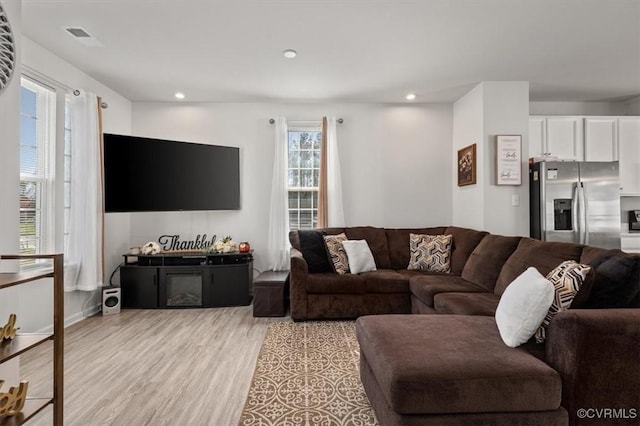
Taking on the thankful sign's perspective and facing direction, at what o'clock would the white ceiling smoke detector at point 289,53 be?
The white ceiling smoke detector is roughly at 11 o'clock from the thankful sign.

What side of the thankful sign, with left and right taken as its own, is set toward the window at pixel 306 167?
left

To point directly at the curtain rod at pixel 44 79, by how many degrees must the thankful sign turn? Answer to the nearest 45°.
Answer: approximately 45° to its right

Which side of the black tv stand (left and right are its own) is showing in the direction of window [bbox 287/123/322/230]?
left

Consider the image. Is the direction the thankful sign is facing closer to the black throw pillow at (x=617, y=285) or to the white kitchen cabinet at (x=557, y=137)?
the black throw pillow

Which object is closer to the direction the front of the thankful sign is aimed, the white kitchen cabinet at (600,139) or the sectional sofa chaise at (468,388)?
the sectional sofa chaise

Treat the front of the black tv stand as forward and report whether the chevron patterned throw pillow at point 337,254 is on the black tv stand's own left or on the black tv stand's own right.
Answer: on the black tv stand's own left

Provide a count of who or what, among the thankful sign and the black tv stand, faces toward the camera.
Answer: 2

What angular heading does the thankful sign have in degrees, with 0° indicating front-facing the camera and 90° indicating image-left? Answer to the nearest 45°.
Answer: approximately 0°

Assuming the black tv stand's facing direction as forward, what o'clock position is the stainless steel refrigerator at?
The stainless steel refrigerator is roughly at 10 o'clock from the black tv stand.
